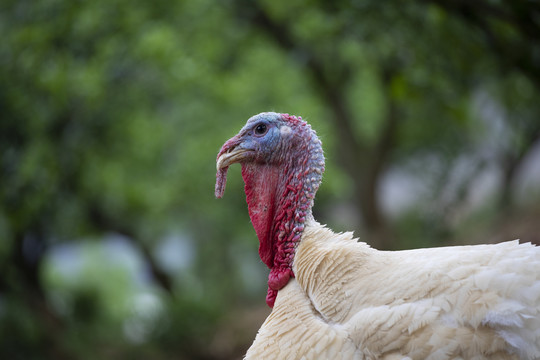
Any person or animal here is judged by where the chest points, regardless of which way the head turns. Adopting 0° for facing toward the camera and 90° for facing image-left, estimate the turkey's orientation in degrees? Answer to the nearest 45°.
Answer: approximately 90°
